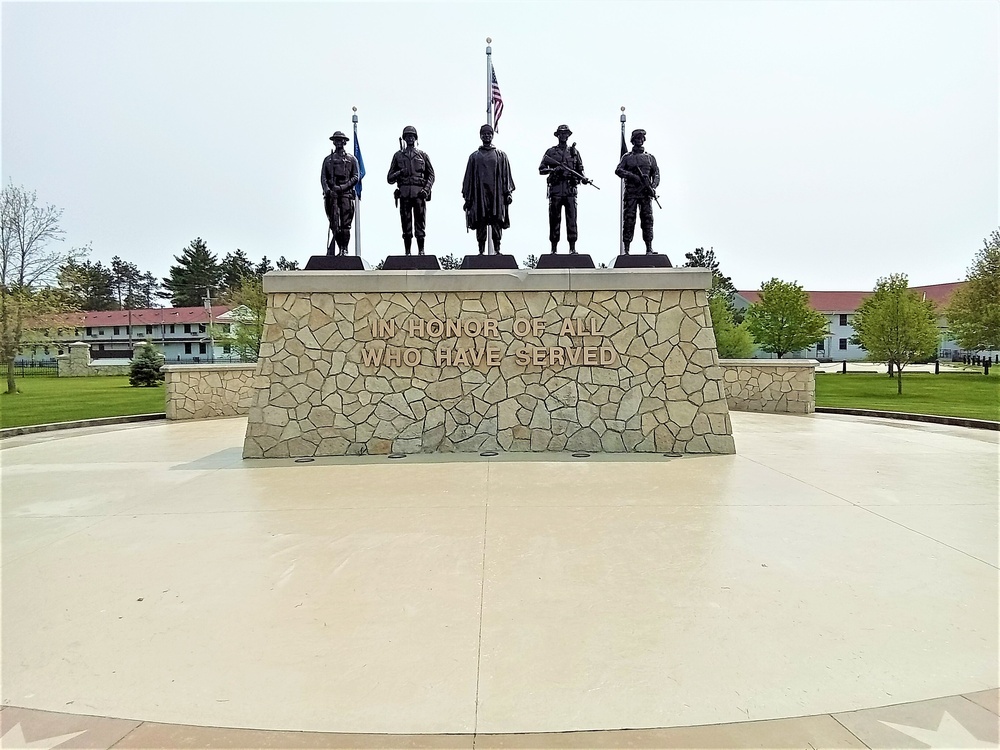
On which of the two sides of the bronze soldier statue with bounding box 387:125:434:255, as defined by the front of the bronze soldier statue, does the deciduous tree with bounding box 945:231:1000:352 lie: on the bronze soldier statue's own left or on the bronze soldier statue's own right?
on the bronze soldier statue's own left

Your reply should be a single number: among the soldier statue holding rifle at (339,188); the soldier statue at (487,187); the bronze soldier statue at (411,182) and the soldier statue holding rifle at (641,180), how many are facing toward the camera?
4

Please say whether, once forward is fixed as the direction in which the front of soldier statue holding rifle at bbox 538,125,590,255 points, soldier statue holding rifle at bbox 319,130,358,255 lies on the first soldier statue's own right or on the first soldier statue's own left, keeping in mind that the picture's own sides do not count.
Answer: on the first soldier statue's own right

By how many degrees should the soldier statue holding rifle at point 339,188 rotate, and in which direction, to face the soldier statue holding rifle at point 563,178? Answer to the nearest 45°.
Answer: approximately 90° to its left

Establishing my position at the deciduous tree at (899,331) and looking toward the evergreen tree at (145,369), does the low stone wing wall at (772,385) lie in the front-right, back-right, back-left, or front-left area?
front-left

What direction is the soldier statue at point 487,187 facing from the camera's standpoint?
toward the camera

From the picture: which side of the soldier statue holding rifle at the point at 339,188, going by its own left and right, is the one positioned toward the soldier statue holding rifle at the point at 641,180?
left

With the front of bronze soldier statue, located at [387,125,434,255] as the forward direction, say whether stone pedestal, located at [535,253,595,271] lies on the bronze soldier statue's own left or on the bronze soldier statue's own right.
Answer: on the bronze soldier statue's own left

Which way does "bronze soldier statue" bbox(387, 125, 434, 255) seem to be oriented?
toward the camera

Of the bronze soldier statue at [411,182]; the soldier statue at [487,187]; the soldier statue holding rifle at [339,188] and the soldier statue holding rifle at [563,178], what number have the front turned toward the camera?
4

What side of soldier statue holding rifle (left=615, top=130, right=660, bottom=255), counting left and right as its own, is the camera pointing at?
front

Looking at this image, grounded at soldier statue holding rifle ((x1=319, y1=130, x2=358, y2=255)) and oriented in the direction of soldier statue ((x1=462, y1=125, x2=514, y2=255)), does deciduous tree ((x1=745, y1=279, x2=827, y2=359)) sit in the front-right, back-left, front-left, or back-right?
front-left

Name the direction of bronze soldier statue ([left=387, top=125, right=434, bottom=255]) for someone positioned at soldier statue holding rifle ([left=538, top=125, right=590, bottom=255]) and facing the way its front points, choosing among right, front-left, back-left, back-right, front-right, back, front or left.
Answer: right
